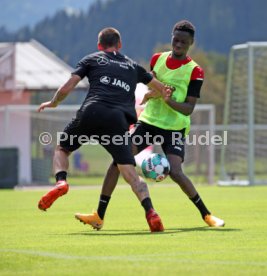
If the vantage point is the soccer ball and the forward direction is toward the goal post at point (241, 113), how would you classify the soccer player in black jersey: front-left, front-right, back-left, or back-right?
back-left

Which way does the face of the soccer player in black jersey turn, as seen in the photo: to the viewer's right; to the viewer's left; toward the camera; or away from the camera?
away from the camera

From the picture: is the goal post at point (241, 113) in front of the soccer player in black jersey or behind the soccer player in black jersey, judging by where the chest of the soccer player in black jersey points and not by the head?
in front

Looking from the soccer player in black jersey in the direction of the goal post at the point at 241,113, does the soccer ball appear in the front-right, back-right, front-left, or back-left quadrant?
front-right

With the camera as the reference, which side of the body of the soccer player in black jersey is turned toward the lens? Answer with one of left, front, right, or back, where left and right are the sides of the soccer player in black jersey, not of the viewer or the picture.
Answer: back

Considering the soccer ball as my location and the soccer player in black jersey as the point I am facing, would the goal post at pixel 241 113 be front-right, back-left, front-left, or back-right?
back-right

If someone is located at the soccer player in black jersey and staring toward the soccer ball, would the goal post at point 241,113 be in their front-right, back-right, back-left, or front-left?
front-left
